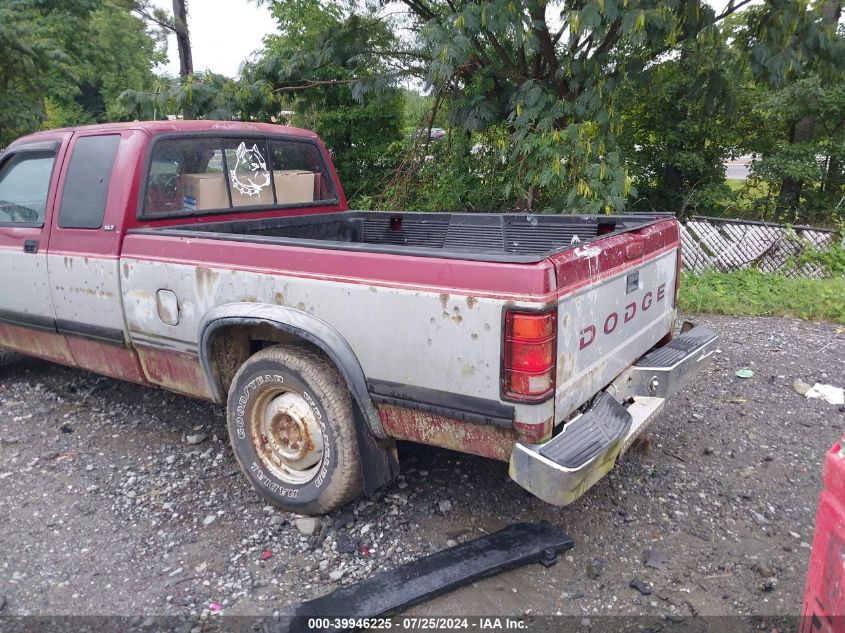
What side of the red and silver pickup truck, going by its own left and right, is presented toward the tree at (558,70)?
right

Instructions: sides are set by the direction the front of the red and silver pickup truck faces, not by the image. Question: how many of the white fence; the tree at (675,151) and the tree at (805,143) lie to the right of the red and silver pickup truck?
3

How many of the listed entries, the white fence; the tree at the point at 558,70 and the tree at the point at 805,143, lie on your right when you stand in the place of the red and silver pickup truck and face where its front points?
3

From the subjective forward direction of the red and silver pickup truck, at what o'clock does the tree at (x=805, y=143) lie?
The tree is roughly at 3 o'clock from the red and silver pickup truck.

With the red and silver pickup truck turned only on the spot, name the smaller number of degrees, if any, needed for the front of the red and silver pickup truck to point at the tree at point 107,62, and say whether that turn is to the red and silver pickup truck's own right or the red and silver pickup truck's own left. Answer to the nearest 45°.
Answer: approximately 45° to the red and silver pickup truck's own right

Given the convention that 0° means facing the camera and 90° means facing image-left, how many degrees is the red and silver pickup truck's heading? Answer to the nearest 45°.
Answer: approximately 135°

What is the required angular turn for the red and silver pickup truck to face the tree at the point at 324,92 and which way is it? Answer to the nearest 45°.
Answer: approximately 45° to its right

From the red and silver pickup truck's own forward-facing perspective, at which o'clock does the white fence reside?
The white fence is roughly at 3 o'clock from the red and silver pickup truck.

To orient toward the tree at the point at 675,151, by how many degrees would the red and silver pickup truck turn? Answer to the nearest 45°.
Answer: approximately 90° to its right
